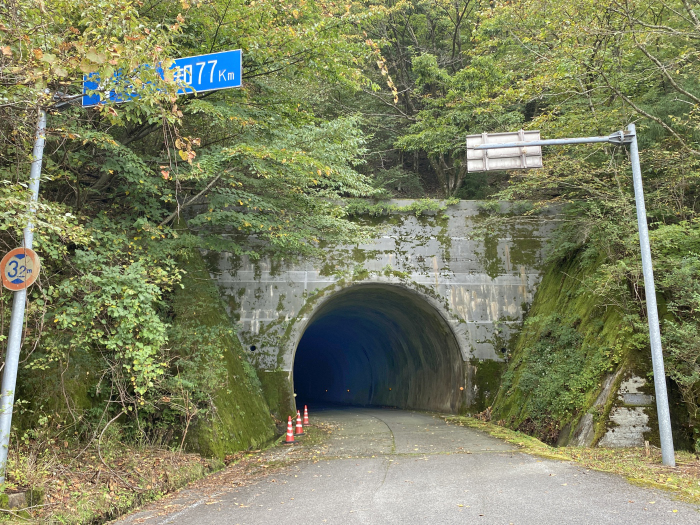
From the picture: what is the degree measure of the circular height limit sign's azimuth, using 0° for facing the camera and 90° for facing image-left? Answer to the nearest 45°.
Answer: approximately 0°

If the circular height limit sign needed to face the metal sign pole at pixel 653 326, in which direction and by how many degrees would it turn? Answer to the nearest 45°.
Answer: approximately 90° to its left
